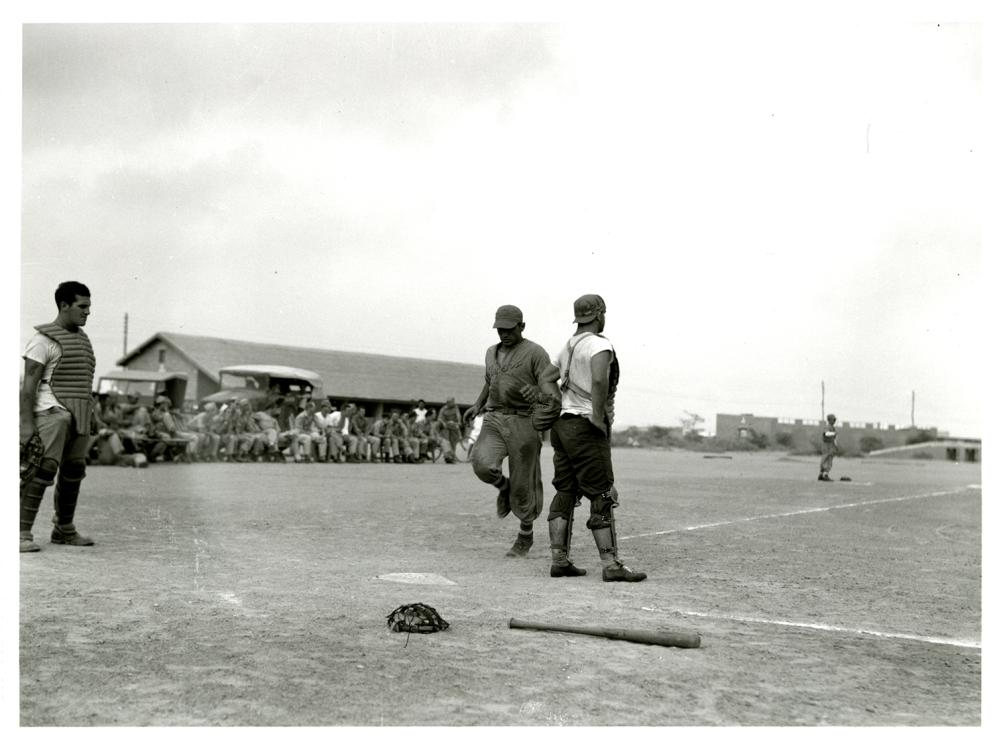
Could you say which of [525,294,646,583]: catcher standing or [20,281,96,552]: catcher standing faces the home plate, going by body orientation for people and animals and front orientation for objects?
[20,281,96,552]: catcher standing

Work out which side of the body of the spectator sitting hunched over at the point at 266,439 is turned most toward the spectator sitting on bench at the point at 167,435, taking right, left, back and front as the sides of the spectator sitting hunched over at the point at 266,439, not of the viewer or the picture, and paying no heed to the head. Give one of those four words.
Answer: right

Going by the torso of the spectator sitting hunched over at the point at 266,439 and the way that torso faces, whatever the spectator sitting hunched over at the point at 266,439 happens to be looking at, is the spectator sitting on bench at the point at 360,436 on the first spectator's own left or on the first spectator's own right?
on the first spectator's own left

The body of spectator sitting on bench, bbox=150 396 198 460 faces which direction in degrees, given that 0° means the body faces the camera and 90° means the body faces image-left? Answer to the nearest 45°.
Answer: approximately 315°

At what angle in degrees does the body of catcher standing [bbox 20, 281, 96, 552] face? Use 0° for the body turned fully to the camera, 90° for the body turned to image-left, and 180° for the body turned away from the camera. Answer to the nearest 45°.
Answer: approximately 315°

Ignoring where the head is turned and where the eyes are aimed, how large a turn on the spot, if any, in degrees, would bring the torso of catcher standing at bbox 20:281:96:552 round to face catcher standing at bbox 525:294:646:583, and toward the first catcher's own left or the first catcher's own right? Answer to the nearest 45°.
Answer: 0° — they already face them

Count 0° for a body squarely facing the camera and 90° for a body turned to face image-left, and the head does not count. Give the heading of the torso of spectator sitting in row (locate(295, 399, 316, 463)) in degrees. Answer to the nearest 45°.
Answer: approximately 315°

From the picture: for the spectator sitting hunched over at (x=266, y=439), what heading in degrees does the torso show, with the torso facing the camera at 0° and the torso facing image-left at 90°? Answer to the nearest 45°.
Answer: approximately 315°

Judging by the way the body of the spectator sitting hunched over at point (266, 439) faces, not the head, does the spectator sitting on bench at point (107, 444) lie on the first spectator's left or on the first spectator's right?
on the first spectator's right
